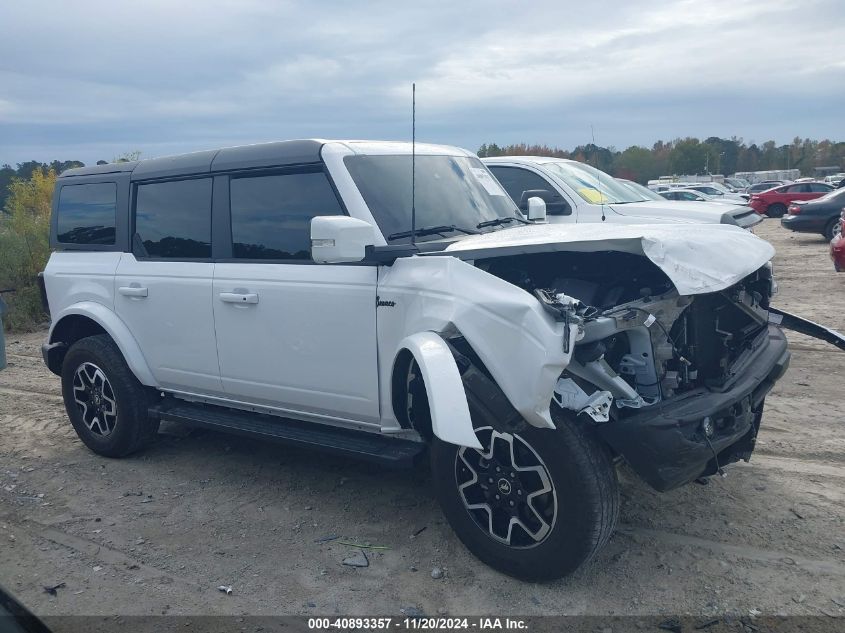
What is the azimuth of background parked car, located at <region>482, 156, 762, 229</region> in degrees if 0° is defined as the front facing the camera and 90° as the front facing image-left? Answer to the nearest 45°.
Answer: approximately 315°

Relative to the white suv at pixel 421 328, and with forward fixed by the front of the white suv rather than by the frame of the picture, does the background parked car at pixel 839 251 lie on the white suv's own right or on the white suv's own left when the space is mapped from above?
on the white suv's own left

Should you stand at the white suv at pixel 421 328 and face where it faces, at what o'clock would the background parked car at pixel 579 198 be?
The background parked car is roughly at 8 o'clock from the white suv.

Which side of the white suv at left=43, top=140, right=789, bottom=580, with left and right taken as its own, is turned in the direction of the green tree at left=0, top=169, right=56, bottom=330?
back

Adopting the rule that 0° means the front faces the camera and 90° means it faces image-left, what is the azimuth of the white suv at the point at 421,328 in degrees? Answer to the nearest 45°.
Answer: approximately 315°

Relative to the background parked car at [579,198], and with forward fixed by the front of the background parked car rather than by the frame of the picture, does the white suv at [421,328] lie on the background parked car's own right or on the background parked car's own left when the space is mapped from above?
on the background parked car's own right

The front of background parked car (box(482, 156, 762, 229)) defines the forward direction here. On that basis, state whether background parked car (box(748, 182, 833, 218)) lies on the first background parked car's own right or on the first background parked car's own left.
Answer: on the first background parked car's own left

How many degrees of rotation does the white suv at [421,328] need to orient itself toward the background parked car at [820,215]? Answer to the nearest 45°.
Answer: approximately 90° to its left
